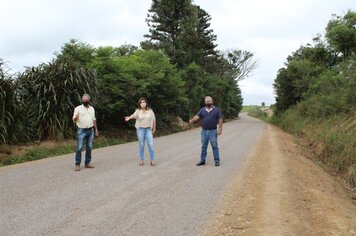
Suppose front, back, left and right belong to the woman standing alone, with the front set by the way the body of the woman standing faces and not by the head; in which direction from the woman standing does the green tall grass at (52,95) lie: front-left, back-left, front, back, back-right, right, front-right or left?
back-right

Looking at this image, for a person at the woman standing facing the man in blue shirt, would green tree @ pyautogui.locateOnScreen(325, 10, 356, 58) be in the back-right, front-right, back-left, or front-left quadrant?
front-left

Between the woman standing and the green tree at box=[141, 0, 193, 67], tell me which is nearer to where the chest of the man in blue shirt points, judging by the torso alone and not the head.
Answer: the woman standing

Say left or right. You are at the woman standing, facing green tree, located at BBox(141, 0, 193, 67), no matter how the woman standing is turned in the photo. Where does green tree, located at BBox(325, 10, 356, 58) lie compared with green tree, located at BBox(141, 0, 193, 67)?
right

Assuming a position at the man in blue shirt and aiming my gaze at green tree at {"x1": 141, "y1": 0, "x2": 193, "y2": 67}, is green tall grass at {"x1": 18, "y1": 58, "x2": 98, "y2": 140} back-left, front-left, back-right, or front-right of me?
front-left

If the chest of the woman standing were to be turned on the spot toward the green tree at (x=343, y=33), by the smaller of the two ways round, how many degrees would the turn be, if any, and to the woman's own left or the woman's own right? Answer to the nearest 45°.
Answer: approximately 135° to the woman's own left

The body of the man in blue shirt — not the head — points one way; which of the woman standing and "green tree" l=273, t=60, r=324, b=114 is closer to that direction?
the woman standing

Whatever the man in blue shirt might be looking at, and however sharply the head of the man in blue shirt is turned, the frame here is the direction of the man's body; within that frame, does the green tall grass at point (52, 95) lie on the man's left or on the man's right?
on the man's right

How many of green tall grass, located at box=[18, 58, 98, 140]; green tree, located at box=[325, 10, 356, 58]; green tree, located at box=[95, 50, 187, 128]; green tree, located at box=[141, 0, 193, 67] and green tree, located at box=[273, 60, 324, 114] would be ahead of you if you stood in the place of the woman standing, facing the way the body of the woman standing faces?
0

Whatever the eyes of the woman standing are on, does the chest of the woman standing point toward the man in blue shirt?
no

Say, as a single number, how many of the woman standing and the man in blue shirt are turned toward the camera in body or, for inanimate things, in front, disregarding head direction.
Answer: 2

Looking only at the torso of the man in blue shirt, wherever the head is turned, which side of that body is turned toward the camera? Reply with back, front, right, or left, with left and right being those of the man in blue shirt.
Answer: front

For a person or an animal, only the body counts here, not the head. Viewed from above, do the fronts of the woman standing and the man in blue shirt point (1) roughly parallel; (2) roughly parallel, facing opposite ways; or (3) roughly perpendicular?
roughly parallel

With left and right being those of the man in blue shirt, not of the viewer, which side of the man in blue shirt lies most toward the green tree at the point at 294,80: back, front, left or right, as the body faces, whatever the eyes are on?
back
